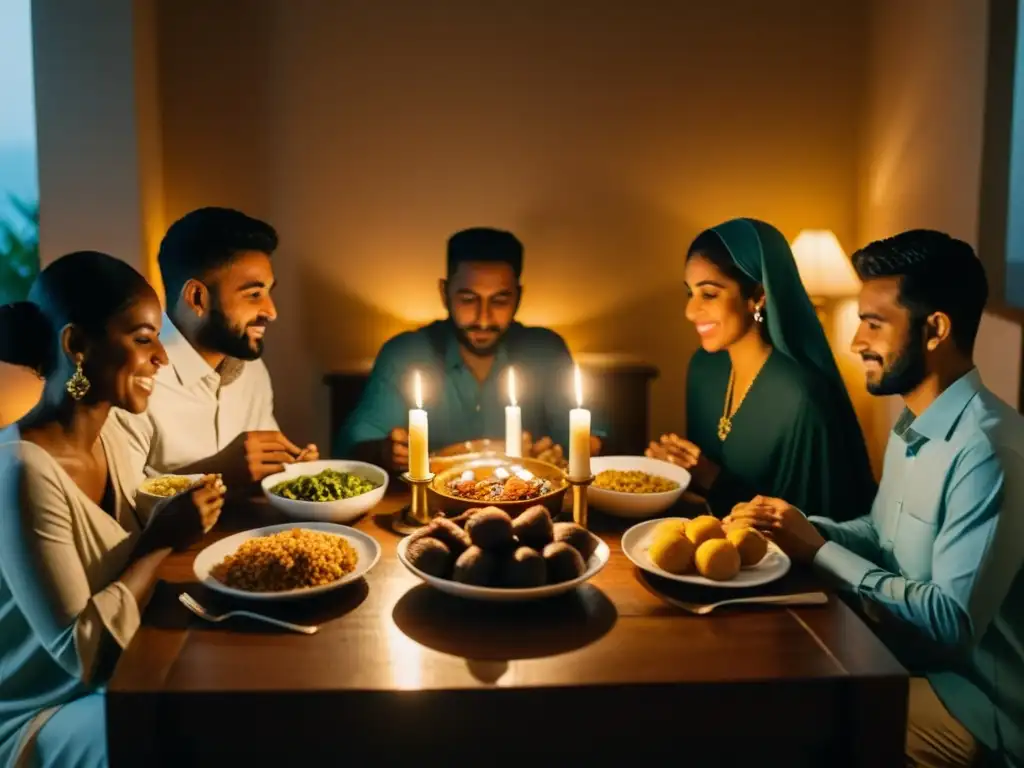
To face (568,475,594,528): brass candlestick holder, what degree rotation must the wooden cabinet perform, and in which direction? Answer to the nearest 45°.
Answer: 0° — it already faces it

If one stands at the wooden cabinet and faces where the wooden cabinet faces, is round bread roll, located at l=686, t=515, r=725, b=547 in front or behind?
in front

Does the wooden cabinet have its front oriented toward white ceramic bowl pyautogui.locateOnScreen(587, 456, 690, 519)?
yes

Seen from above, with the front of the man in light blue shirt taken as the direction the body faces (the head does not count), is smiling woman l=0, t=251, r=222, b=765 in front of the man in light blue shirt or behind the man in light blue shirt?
in front

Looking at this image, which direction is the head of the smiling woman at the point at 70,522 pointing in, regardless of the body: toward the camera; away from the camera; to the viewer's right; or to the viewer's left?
to the viewer's right

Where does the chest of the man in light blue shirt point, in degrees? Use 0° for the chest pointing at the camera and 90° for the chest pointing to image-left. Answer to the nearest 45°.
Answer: approximately 90°

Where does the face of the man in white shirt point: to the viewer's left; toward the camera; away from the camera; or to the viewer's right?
to the viewer's right

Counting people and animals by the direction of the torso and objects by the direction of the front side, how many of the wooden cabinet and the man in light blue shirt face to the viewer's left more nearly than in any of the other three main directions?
1

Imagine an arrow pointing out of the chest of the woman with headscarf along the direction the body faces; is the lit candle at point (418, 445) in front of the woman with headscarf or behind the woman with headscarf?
in front

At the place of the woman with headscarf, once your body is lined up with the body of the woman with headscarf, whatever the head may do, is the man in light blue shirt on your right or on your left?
on your left

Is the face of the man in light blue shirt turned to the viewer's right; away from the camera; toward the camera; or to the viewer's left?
to the viewer's left
